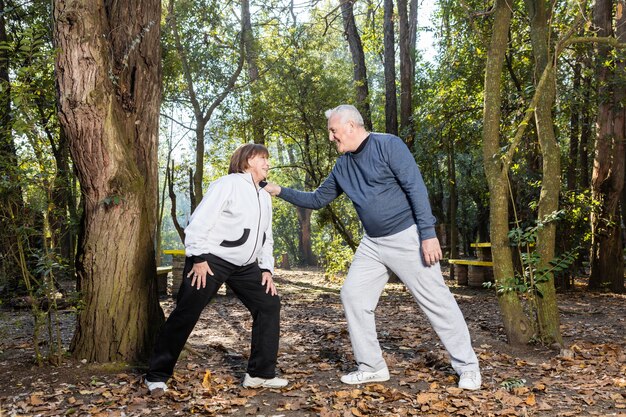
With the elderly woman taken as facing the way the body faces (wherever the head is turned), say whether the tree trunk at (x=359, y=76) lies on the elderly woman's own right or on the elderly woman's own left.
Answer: on the elderly woman's own left

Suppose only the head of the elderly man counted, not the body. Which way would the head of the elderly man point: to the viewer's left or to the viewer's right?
to the viewer's left

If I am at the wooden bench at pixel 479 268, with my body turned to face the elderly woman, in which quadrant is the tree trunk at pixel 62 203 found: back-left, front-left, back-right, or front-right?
front-right

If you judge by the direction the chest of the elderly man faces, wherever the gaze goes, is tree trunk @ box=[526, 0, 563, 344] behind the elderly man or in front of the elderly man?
behind

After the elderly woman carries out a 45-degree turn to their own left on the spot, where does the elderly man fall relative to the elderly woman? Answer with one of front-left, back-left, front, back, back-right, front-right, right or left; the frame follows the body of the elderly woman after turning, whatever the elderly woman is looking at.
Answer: front

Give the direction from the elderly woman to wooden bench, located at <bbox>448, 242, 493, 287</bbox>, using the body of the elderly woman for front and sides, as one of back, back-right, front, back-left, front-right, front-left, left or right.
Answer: left

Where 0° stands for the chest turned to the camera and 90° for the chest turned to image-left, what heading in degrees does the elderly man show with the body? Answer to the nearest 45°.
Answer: approximately 45°

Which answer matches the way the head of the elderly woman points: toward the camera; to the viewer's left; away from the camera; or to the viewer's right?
to the viewer's right

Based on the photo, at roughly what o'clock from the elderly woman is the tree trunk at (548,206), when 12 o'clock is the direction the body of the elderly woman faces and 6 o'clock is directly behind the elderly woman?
The tree trunk is roughly at 10 o'clock from the elderly woman.

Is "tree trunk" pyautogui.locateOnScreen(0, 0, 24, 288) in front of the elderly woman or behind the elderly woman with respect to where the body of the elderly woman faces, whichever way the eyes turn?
behind

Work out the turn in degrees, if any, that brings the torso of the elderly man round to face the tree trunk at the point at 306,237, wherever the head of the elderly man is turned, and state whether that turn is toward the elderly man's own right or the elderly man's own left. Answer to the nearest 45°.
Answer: approximately 135° to the elderly man's own right

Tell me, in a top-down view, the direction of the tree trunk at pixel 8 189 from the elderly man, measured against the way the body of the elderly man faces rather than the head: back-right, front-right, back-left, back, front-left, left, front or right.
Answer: front-right
